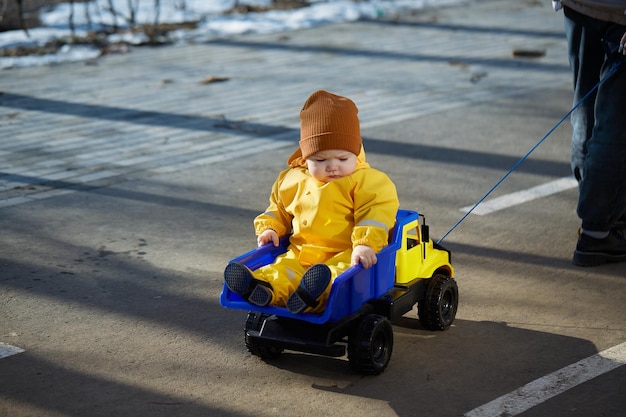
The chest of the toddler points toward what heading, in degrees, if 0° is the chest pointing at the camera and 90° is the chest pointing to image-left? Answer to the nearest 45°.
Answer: approximately 45°

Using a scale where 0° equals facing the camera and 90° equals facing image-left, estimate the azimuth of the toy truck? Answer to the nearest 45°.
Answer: approximately 225°
